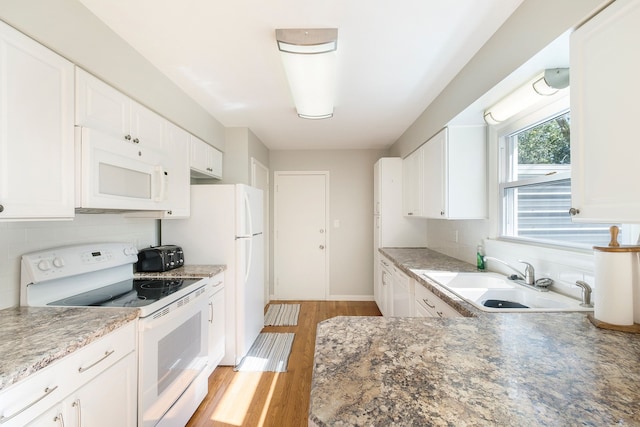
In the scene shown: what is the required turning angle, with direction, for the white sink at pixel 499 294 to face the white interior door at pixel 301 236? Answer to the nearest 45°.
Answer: approximately 90° to its right

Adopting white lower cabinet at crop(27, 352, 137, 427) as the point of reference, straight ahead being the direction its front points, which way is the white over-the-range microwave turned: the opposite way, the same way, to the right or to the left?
the same way

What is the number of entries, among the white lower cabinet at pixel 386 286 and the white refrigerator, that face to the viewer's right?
1

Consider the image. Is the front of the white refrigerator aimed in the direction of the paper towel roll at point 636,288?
no

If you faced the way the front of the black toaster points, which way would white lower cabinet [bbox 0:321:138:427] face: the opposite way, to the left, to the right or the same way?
the same way

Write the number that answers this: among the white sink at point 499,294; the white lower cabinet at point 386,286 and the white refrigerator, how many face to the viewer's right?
1

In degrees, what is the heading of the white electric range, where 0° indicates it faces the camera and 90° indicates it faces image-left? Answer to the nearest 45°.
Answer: approximately 315°

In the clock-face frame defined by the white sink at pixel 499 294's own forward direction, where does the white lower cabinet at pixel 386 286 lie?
The white lower cabinet is roughly at 3 o'clock from the white sink.

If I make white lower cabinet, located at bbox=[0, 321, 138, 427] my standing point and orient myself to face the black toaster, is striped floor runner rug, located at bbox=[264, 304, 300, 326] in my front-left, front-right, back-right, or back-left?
front-right

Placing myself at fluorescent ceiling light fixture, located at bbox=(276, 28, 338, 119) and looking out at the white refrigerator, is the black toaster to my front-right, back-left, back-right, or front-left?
front-left

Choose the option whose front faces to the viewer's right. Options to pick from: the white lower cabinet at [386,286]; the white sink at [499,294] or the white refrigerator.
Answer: the white refrigerator

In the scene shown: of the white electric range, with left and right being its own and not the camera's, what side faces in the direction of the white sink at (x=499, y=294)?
front

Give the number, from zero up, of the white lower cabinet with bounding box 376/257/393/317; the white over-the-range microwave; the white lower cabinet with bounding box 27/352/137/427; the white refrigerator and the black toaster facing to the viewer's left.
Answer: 1

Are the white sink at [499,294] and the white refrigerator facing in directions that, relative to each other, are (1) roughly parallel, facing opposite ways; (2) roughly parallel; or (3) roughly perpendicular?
roughly parallel, facing opposite ways

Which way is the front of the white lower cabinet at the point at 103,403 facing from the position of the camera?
facing the viewer and to the right of the viewer

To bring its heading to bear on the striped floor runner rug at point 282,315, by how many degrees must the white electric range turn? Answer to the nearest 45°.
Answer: approximately 90° to its left

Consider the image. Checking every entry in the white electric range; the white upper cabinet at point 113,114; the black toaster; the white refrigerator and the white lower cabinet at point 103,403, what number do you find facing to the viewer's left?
0

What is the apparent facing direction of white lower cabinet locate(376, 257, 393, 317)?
to the viewer's left

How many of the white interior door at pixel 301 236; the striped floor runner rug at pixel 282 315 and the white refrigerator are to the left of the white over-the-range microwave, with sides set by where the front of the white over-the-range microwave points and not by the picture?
3

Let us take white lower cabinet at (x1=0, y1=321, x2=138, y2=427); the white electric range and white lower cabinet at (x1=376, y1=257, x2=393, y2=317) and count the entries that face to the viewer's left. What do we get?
1

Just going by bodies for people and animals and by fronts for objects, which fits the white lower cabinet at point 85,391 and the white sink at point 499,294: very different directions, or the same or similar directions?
very different directions

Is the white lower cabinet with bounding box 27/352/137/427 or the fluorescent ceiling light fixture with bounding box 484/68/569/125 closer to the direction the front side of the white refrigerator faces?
the fluorescent ceiling light fixture
